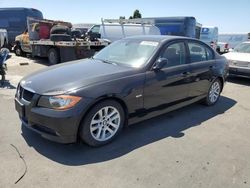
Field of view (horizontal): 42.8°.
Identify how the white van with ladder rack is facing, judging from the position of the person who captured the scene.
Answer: facing to the left of the viewer

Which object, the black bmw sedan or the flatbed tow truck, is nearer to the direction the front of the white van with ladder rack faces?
the flatbed tow truck

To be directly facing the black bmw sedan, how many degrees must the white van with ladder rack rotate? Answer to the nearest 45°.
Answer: approximately 90° to its left
